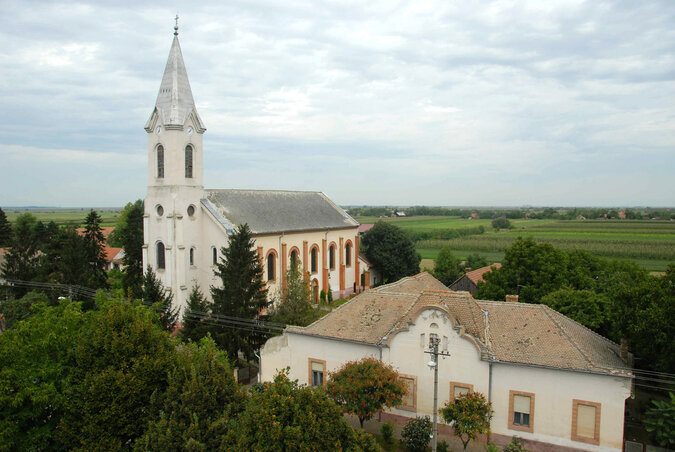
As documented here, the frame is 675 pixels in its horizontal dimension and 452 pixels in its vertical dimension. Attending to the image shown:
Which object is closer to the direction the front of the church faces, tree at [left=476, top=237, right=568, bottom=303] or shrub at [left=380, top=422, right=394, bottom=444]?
the shrub

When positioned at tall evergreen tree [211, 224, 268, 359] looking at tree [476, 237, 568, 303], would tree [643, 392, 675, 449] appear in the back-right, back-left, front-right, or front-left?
front-right

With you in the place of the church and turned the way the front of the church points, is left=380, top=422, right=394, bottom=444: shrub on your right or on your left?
on your left

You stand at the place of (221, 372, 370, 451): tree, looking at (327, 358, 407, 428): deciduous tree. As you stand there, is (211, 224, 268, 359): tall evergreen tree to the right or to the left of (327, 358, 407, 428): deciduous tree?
left

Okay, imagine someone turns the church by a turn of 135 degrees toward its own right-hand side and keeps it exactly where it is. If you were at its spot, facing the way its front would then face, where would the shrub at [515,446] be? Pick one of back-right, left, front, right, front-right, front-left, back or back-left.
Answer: back-right

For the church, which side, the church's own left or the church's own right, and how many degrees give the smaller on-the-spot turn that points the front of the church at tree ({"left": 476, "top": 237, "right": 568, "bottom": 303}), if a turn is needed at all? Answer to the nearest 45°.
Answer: approximately 90° to the church's own left

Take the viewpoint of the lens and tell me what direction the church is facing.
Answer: facing the viewer and to the left of the viewer

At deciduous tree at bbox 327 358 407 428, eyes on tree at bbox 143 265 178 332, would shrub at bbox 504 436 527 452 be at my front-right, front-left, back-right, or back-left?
back-right

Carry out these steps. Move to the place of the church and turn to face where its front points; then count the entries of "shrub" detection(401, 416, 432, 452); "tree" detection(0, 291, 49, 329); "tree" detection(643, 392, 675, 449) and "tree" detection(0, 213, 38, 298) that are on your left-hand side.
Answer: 2

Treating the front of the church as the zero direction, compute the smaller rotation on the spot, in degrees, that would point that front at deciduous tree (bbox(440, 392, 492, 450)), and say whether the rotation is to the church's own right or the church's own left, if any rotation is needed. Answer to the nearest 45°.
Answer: approximately 90° to the church's own left

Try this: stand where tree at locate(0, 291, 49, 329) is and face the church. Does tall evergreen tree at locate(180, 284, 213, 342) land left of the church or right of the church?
right

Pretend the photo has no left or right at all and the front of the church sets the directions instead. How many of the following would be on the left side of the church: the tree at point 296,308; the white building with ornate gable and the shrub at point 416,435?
3

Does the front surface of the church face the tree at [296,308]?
no

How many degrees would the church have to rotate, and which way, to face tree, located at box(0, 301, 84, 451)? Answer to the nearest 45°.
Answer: approximately 45° to its left

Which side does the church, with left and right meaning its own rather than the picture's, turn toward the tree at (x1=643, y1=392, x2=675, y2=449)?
left

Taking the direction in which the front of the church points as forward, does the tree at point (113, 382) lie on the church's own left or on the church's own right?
on the church's own left

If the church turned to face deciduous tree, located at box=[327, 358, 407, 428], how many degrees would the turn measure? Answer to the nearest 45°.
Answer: approximately 90° to its left

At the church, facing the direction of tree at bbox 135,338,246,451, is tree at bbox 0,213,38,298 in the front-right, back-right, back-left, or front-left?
back-right
